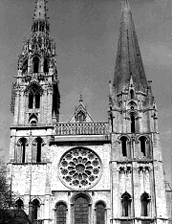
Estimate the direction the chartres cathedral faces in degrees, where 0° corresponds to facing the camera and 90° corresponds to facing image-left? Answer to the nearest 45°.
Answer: approximately 0°
